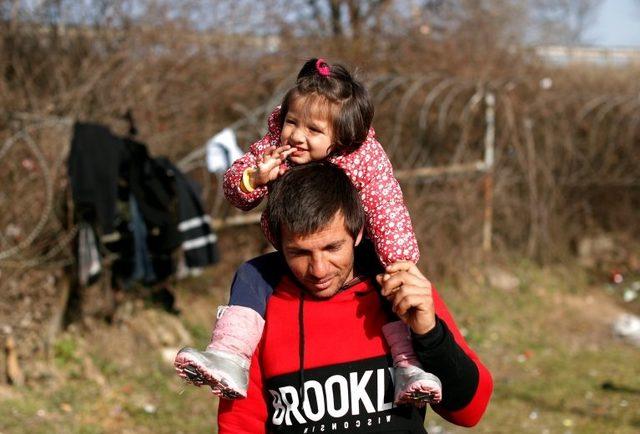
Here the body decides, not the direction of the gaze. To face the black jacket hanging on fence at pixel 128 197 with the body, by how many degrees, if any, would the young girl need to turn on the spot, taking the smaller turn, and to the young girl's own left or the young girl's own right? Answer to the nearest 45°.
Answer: approximately 180°

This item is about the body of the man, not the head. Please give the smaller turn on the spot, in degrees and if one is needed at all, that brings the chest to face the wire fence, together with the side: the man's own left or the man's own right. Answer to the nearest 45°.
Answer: approximately 180°

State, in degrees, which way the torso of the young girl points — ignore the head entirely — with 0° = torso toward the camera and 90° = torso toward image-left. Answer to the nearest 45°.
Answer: approximately 0°

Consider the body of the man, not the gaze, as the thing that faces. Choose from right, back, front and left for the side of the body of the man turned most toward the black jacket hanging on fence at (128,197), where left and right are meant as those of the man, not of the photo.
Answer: back

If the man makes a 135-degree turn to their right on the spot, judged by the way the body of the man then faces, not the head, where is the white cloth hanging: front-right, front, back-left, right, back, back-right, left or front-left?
front-right

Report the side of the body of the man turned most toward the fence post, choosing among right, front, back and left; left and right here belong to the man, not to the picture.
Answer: back

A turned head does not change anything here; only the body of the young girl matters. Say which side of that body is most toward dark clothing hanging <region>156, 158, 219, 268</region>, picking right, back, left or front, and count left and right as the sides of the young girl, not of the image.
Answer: back
